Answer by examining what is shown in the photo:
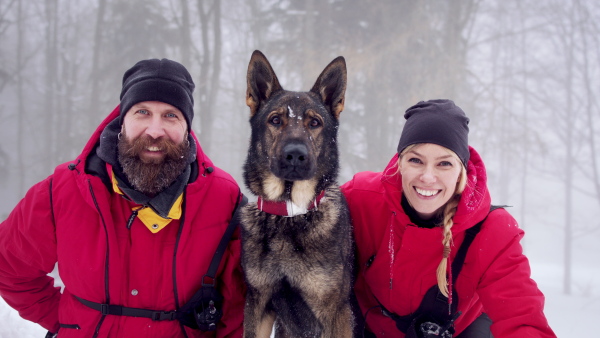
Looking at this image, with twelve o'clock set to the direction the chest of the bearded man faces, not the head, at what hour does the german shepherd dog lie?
The german shepherd dog is roughly at 10 o'clock from the bearded man.

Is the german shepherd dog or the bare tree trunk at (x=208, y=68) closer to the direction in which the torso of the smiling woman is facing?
the german shepherd dog

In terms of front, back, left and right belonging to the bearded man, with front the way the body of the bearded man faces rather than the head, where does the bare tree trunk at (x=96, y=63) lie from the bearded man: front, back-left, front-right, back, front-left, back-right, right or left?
back

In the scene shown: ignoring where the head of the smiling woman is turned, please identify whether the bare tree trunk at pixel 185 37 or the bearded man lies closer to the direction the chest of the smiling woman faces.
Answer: the bearded man

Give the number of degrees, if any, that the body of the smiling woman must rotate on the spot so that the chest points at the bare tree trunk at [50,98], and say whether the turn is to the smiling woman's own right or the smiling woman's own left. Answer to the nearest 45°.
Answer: approximately 135° to the smiling woman's own right

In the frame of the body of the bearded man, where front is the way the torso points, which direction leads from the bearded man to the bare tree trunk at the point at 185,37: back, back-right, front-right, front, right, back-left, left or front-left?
back

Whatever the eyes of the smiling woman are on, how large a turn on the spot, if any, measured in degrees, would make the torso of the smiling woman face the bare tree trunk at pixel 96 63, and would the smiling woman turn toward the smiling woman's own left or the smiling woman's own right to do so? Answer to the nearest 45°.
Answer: approximately 135° to the smiling woman's own right

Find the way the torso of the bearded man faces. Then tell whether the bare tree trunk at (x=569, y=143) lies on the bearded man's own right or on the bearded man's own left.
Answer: on the bearded man's own left

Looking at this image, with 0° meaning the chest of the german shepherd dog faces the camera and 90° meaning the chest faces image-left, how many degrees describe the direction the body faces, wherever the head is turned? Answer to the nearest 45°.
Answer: approximately 0°
